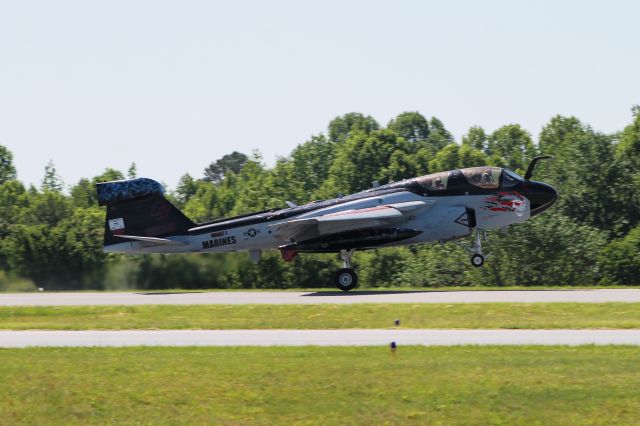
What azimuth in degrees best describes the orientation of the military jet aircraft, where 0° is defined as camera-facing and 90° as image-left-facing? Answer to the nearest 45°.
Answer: approximately 270°

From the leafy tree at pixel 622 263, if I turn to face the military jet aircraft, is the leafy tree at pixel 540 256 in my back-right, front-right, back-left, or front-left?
front-right

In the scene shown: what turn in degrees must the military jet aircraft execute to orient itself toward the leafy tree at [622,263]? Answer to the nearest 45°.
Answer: approximately 45° to its left

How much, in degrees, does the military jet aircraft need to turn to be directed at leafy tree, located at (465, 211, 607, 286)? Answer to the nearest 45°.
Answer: approximately 45° to its left

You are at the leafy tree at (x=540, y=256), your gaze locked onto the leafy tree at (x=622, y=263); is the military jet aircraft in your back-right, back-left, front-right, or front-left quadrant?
back-right
